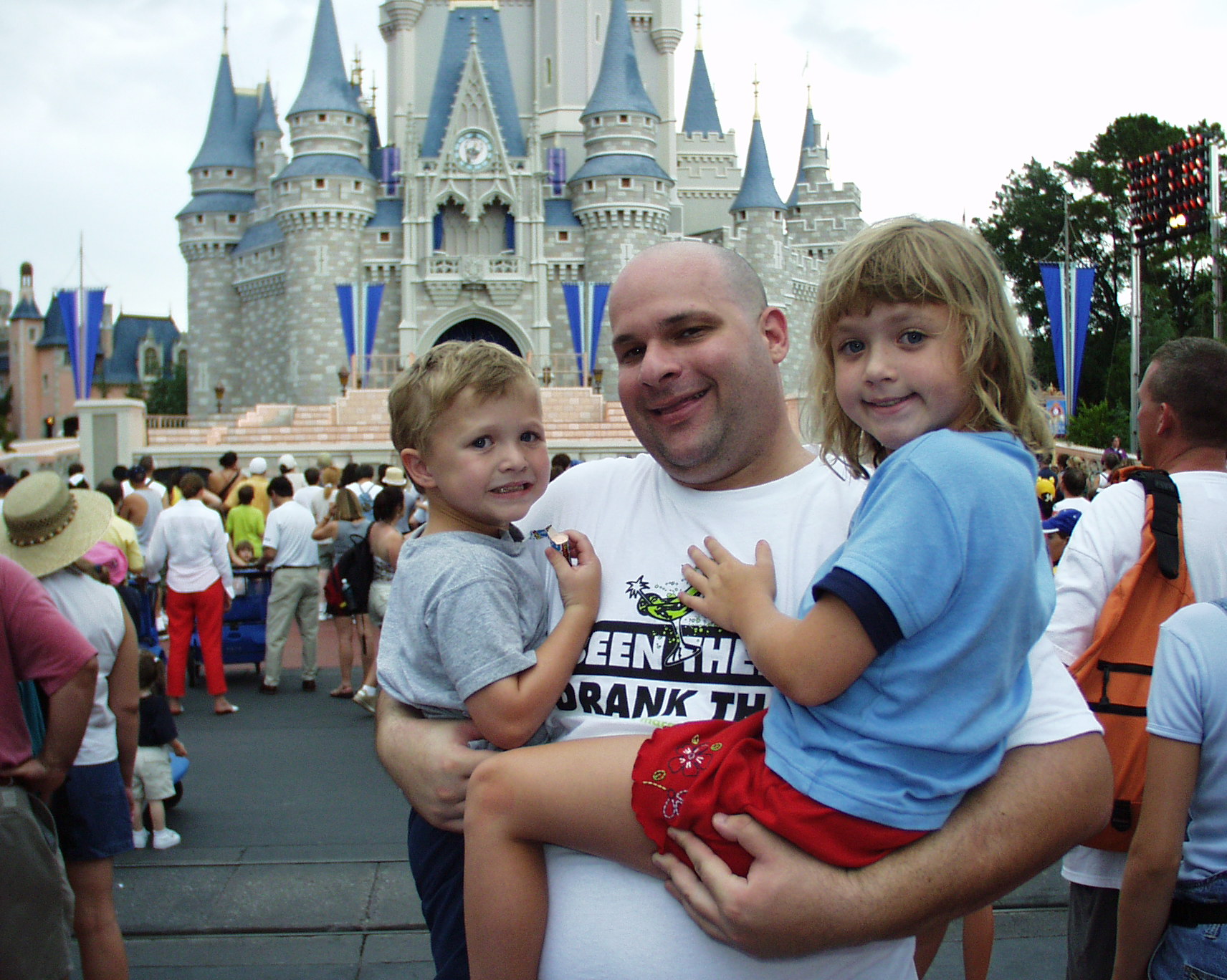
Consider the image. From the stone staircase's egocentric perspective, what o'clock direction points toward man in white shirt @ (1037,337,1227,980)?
The man in white shirt is roughly at 12 o'clock from the stone staircase.

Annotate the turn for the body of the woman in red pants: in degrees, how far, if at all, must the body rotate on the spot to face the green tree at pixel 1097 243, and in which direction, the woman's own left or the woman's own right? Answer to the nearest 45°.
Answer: approximately 45° to the woman's own right

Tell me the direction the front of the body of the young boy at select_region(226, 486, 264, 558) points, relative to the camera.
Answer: away from the camera

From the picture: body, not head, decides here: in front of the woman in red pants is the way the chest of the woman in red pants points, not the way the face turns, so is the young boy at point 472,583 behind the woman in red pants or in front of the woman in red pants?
behind

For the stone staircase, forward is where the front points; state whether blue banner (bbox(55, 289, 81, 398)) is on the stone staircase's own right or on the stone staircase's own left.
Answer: on the stone staircase's own right

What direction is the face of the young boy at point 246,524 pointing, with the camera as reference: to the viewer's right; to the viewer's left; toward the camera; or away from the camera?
away from the camera

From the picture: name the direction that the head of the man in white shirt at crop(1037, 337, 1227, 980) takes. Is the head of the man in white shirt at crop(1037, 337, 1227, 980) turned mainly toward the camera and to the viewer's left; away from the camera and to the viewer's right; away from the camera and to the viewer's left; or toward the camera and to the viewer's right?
away from the camera and to the viewer's left

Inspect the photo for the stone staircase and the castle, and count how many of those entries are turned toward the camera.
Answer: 2

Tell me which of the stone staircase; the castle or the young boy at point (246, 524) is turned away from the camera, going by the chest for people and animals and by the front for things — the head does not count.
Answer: the young boy

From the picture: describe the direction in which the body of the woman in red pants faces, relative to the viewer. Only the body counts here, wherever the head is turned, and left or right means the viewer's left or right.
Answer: facing away from the viewer

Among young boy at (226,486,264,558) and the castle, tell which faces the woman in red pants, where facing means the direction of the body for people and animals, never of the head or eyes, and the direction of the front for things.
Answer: the castle

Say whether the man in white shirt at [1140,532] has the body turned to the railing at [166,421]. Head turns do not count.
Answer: yes
